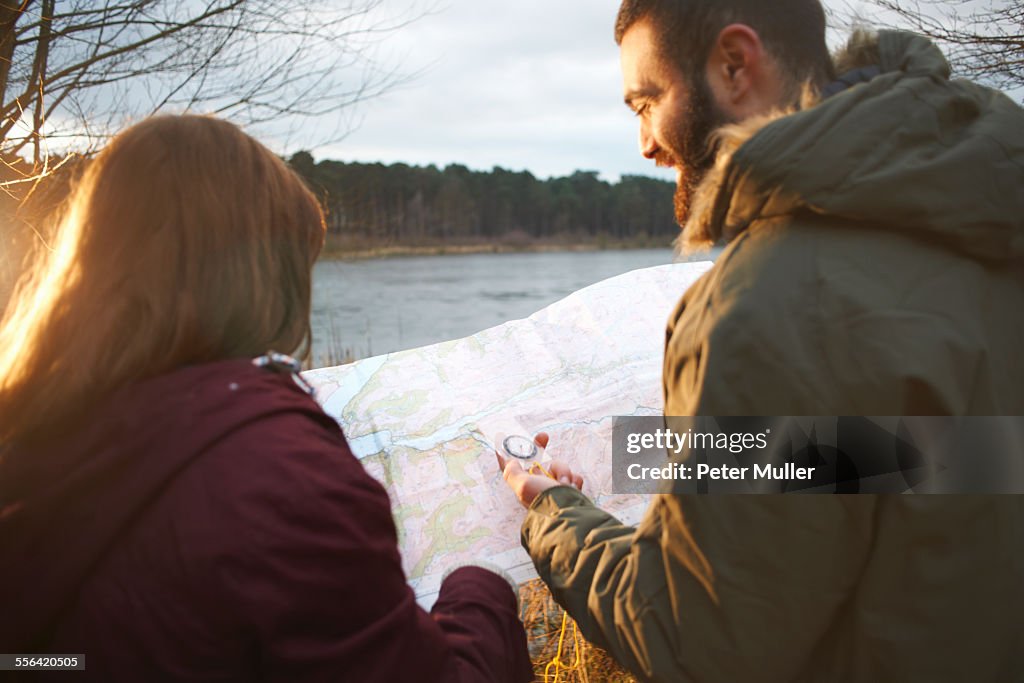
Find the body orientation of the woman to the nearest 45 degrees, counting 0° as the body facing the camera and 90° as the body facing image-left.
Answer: approximately 225°

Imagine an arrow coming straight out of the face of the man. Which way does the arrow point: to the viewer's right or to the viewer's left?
to the viewer's left

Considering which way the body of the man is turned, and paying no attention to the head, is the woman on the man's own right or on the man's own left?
on the man's own left

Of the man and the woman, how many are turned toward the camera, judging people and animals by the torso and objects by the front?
0

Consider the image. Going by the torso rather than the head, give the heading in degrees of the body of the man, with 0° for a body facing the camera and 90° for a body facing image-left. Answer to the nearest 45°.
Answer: approximately 135°

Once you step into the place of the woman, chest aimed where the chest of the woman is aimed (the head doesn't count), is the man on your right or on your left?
on your right

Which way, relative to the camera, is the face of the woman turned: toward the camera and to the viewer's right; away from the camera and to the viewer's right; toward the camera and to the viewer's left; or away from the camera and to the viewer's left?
away from the camera and to the viewer's right
